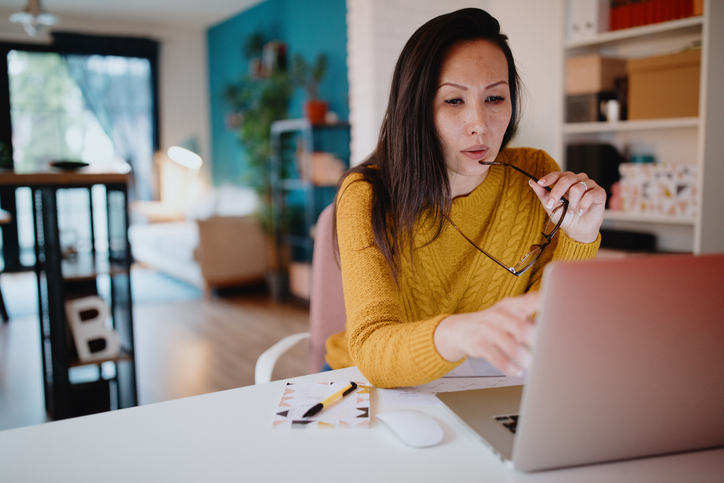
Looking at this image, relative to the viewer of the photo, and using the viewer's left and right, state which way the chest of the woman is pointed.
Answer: facing the viewer and to the right of the viewer

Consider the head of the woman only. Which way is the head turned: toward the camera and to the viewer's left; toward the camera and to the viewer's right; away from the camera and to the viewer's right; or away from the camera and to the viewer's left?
toward the camera and to the viewer's right

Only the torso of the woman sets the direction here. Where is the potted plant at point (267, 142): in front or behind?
behind

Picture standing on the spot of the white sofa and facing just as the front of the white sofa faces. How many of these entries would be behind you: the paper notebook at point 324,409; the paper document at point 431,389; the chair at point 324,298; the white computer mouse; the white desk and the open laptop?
0

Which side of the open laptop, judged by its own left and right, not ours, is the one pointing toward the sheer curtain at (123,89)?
front

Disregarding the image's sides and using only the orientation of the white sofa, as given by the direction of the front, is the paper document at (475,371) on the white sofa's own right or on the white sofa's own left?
on the white sofa's own left

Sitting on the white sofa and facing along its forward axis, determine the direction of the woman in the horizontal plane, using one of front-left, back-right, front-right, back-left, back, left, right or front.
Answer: front-left

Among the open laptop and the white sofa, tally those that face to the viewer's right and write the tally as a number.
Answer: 0

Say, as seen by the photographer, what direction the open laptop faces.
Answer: facing away from the viewer and to the left of the viewer

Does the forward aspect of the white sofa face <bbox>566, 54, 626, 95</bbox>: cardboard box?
no

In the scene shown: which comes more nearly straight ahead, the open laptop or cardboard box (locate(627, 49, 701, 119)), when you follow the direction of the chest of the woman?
the open laptop

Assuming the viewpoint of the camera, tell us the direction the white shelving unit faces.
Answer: facing the viewer and to the left of the viewer

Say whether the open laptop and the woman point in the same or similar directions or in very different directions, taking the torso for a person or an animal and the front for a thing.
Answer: very different directions
